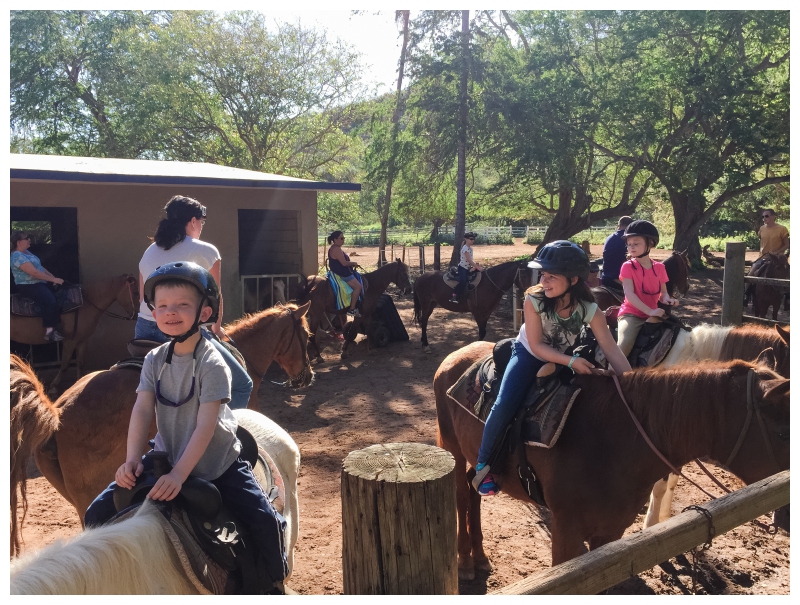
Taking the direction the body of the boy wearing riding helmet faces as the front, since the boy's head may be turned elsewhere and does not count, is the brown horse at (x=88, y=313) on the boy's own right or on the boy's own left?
on the boy's own right

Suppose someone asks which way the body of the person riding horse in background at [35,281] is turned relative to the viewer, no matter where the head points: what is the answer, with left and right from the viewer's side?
facing to the right of the viewer

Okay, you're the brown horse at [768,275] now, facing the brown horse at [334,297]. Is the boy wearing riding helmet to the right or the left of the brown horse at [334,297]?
left

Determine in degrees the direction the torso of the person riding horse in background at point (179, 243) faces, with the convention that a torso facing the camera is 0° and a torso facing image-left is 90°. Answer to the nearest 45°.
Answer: approximately 225°

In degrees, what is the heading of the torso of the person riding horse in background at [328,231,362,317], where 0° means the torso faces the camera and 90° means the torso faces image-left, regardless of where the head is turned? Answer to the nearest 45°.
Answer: approximately 270°

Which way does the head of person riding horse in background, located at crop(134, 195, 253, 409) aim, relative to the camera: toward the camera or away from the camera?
away from the camera

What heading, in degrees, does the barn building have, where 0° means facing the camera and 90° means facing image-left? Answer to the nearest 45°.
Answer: approximately 0°
